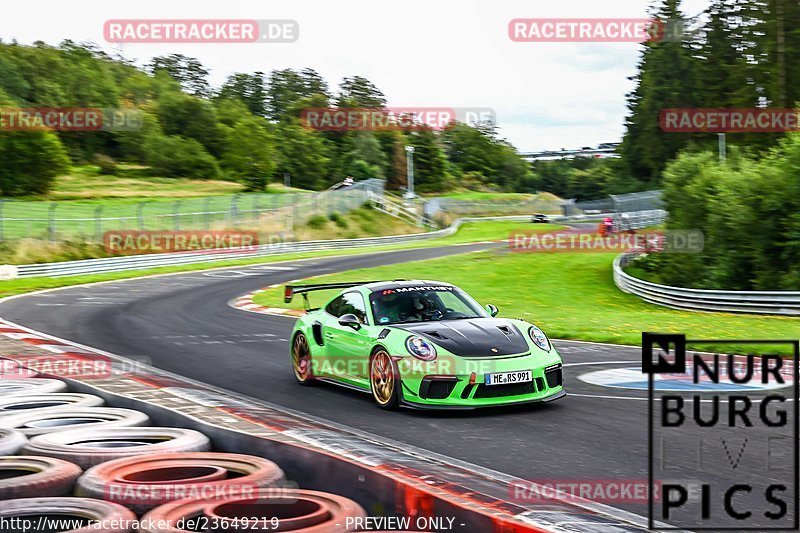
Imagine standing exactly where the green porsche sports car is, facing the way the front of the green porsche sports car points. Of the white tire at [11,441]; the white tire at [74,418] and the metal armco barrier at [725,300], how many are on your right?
2

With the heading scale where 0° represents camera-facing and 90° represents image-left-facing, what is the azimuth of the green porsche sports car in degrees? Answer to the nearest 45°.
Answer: approximately 315°

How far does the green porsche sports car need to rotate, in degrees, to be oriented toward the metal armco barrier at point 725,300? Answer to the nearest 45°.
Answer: approximately 90° to its left

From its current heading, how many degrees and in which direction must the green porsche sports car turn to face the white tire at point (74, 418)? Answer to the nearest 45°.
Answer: approximately 90° to its right

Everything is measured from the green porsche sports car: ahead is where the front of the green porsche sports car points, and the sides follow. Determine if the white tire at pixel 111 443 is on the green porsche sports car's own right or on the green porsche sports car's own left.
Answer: on the green porsche sports car's own right

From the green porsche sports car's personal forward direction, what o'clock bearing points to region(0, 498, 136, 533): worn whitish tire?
The worn whitish tire is roughly at 2 o'clock from the green porsche sports car.

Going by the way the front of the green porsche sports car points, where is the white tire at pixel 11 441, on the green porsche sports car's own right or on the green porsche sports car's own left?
on the green porsche sports car's own right
